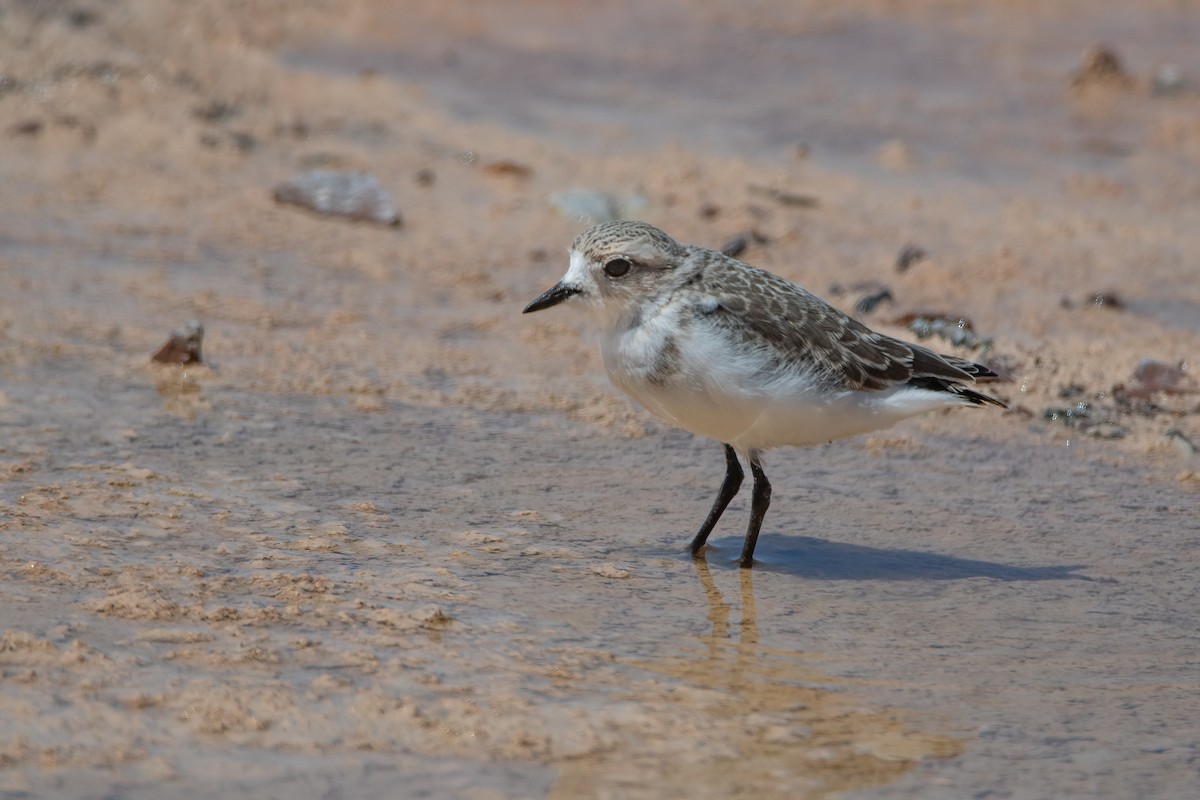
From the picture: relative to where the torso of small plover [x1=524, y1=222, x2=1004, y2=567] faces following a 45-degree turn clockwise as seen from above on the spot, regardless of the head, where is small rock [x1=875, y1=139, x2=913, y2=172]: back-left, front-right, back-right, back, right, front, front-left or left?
front-right

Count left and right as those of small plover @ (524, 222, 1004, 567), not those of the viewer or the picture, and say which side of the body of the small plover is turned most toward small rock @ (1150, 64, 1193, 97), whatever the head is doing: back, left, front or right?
right

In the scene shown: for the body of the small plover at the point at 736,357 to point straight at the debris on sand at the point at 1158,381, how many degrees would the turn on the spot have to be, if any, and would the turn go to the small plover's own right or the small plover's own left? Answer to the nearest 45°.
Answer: approximately 135° to the small plover's own right

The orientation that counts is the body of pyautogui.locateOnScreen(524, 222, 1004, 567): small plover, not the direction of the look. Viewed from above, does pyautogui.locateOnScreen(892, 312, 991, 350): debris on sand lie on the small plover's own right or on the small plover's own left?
on the small plover's own right

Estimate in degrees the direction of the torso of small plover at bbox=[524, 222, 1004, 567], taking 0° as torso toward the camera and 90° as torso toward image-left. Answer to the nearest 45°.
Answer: approximately 90°

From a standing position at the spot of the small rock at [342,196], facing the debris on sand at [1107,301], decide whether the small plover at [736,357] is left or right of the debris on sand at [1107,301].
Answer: right

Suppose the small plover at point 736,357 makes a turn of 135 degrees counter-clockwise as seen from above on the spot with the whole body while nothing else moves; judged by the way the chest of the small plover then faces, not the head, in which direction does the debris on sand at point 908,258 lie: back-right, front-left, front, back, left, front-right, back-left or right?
back-left

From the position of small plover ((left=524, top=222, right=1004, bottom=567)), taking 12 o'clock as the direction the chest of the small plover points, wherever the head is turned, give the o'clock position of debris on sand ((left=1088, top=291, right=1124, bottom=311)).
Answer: The debris on sand is roughly at 4 o'clock from the small plover.

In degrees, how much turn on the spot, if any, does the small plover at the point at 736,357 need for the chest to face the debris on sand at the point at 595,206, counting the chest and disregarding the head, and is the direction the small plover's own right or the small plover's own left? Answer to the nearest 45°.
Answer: approximately 90° to the small plover's own right

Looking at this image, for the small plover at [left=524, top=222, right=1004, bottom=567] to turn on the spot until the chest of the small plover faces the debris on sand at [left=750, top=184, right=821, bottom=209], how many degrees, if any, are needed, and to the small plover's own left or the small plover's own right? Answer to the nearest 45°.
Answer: approximately 90° to the small plover's own right

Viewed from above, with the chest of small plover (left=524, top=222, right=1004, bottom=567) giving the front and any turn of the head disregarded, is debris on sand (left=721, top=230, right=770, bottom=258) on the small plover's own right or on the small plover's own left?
on the small plover's own right

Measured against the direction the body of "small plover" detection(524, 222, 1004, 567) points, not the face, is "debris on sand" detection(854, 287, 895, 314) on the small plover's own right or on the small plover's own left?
on the small plover's own right
